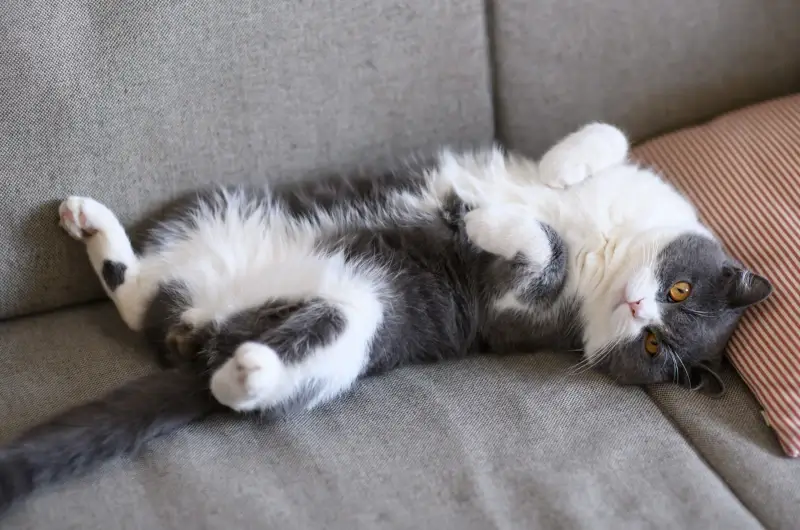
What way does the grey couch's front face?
toward the camera
